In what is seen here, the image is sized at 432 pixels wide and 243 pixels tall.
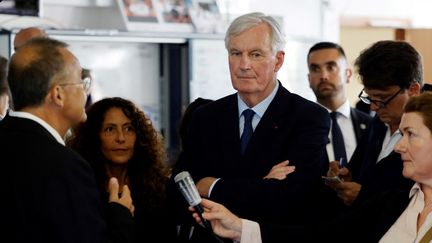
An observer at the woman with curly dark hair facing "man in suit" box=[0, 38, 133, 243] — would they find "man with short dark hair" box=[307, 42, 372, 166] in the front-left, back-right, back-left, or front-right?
back-left

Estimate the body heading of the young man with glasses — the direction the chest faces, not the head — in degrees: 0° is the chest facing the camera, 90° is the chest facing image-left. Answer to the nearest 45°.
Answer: approximately 45°

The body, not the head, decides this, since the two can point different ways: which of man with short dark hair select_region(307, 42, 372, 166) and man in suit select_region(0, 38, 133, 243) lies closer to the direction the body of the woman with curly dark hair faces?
the man in suit

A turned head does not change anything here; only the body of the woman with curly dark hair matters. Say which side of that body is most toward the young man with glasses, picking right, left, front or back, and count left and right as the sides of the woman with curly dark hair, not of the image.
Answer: left

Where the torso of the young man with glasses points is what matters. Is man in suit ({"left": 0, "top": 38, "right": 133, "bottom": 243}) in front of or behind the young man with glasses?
in front

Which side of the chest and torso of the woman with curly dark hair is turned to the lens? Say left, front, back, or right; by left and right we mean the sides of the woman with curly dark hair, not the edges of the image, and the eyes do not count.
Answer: front

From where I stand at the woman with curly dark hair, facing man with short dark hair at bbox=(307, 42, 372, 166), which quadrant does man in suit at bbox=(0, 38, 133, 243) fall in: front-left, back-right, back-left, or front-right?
back-right

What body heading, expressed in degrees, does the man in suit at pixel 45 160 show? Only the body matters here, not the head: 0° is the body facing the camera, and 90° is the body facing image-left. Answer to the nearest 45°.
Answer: approximately 225°

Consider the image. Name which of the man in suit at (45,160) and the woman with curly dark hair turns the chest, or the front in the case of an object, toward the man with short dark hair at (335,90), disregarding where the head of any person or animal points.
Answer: the man in suit

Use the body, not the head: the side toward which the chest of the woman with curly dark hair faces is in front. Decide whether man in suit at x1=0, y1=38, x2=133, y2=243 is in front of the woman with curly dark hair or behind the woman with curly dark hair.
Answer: in front

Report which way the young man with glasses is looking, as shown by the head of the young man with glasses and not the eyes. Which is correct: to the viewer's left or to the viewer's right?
to the viewer's left

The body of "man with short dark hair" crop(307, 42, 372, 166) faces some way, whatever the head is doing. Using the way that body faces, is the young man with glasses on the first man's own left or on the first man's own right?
on the first man's own left

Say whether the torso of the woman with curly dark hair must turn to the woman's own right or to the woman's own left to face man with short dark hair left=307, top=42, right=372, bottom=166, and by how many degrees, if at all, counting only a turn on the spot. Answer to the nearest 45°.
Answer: approximately 135° to the woman's own left

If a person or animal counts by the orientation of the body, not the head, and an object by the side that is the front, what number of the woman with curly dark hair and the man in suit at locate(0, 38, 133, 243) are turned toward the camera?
1

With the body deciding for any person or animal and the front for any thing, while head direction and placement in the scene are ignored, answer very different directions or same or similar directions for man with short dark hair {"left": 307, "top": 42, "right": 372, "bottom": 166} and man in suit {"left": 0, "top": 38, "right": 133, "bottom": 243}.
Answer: very different directions
